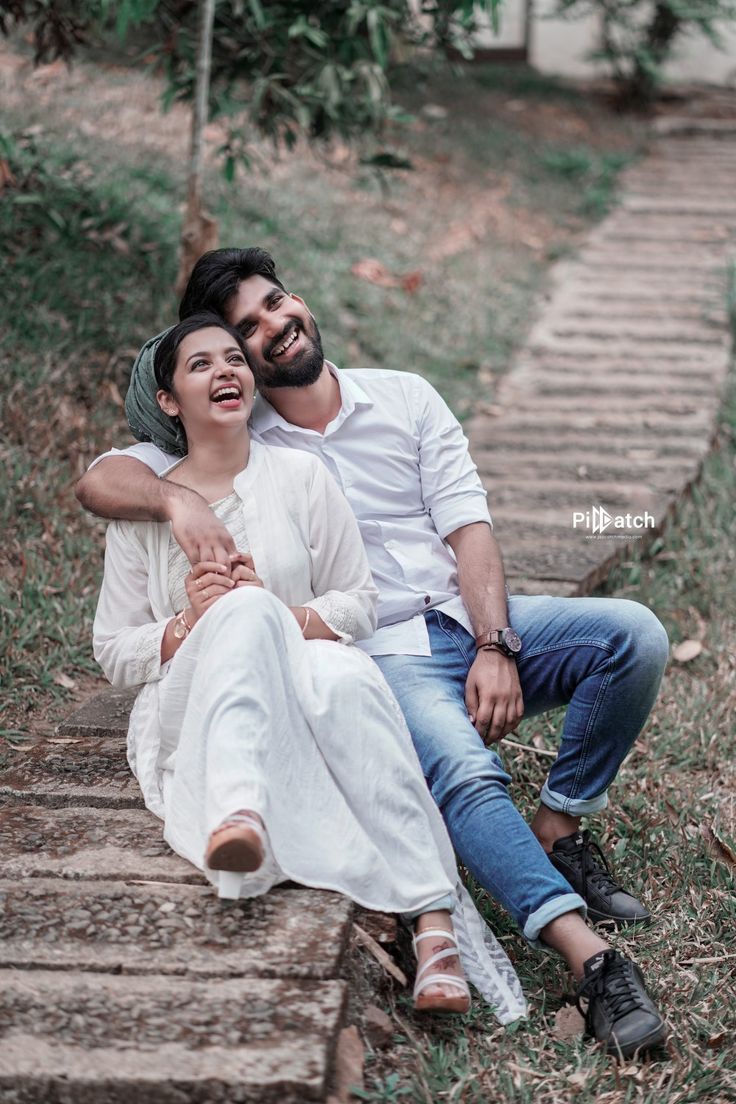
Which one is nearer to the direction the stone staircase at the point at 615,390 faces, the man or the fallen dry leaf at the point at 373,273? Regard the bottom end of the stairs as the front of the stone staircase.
the man

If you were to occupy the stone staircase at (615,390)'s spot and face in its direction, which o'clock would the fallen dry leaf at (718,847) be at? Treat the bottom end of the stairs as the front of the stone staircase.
The fallen dry leaf is roughly at 12 o'clock from the stone staircase.

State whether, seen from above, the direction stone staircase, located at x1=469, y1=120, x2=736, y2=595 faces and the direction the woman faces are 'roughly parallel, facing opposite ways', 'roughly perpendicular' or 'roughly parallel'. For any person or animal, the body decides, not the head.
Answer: roughly parallel

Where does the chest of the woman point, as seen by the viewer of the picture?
toward the camera

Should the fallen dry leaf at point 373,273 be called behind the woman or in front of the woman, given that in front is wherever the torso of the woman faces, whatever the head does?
behind

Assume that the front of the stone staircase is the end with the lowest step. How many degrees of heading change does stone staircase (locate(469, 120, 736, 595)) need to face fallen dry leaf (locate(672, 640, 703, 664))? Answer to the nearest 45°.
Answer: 0° — it already faces it

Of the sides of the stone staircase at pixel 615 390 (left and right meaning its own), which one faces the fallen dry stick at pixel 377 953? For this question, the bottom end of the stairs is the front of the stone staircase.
front

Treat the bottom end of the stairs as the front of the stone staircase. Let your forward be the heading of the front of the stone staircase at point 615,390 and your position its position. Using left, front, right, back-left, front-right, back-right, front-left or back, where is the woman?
front

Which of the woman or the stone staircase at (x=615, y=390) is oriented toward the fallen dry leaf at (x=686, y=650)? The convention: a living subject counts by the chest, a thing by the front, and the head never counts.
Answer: the stone staircase
